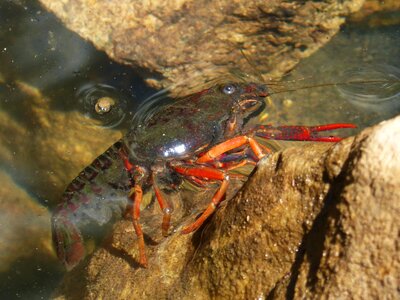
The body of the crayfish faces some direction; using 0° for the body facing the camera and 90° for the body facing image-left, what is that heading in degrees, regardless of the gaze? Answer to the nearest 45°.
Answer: approximately 270°

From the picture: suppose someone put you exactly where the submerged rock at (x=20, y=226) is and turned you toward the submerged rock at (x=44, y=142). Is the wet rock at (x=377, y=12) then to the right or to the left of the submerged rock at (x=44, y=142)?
right

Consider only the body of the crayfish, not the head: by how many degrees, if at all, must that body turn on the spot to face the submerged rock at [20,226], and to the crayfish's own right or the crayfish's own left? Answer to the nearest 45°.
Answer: approximately 180°

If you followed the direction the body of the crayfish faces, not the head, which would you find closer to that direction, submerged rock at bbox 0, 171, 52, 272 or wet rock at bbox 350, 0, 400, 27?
the wet rock

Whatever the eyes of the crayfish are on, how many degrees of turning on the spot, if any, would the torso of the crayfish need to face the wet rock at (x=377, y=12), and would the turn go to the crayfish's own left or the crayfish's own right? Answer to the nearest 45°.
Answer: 0° — it already faces it
